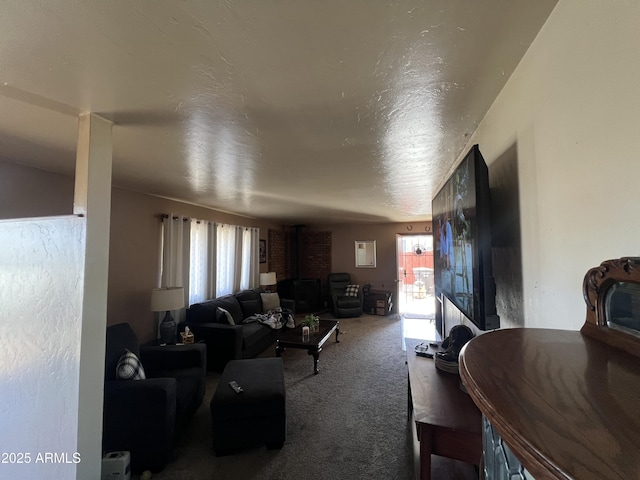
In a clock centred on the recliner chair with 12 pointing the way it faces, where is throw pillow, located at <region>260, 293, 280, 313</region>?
The throw pillow is roughly at 3 o'clock from the recliner chair.

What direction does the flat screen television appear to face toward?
to the viewer's left

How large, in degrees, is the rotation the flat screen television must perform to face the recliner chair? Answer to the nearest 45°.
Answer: approximately 45° to its right

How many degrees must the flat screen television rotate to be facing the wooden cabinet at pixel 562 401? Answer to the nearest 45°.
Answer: approximately 90° to its left

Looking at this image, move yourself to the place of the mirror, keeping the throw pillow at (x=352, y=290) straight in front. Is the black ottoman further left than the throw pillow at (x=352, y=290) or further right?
left

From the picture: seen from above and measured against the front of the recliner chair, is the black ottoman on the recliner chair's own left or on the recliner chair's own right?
on the recliner chair's own right

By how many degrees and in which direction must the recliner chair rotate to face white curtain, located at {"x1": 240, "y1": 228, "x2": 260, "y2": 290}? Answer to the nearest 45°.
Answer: approximately 90° to its right

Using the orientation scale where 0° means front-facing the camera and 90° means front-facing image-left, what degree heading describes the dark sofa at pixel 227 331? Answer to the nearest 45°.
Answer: approximately 315°

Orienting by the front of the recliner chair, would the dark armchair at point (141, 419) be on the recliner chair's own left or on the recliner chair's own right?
on the recliner chair's own right
